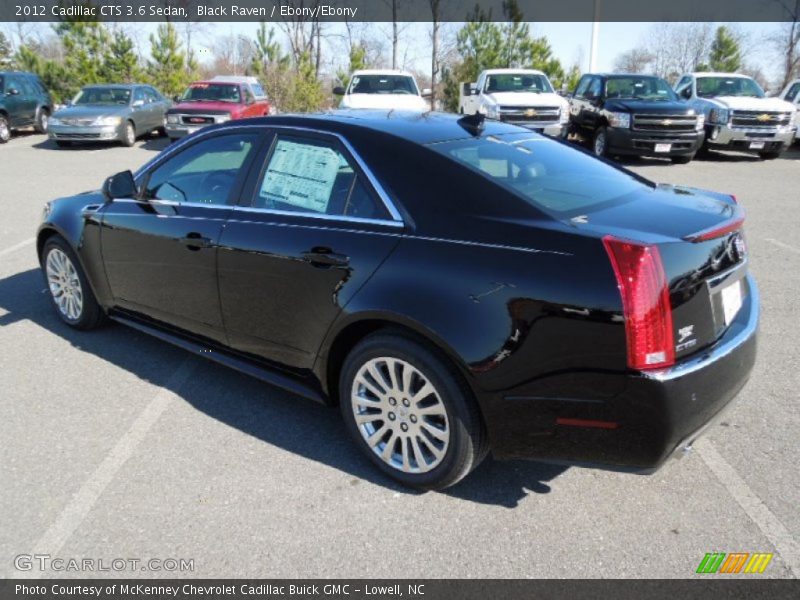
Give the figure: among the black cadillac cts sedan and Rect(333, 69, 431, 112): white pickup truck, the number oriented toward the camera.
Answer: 1

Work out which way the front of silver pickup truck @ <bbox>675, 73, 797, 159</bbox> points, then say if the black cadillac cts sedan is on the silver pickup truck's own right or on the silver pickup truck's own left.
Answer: on the silver pickup truck's own right

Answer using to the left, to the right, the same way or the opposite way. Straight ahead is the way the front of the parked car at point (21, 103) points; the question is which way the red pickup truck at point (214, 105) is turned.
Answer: the same way

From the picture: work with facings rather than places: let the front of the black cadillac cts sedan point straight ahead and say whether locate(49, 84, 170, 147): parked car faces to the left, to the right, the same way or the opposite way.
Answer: to the left

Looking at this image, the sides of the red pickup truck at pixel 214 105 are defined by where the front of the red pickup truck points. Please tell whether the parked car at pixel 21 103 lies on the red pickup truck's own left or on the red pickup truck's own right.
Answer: on the red pickup truck's own right

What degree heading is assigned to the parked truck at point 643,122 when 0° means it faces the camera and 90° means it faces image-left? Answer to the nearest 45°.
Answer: approximately 315°

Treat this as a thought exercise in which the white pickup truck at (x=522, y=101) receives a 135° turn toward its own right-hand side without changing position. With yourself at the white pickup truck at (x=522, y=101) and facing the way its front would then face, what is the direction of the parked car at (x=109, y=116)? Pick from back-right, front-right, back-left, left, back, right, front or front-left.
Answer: front

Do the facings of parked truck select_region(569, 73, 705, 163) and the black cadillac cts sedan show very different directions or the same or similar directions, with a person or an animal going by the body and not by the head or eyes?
very different directions

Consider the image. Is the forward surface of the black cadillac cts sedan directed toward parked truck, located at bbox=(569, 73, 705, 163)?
no

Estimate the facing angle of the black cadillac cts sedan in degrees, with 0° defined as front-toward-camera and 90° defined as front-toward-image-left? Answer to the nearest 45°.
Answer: approximately 135°

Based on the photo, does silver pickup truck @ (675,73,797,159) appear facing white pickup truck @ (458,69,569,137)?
no

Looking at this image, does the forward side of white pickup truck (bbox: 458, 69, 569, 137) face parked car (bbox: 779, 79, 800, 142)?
no

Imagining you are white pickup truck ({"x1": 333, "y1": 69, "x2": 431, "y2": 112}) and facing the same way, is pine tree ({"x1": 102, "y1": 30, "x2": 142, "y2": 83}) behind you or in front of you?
behind

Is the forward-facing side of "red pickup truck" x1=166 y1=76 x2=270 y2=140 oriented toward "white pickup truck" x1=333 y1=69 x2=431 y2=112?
no

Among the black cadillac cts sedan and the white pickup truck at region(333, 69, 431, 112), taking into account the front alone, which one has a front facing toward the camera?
the white pickup truck

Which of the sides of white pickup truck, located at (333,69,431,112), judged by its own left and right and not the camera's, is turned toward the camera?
front

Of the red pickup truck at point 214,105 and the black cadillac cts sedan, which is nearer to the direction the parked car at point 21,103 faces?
the black cadillac cts sedan

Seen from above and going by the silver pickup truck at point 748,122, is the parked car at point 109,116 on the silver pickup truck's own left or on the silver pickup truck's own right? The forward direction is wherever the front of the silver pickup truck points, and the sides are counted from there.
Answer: on the silver pickup truck's own right
